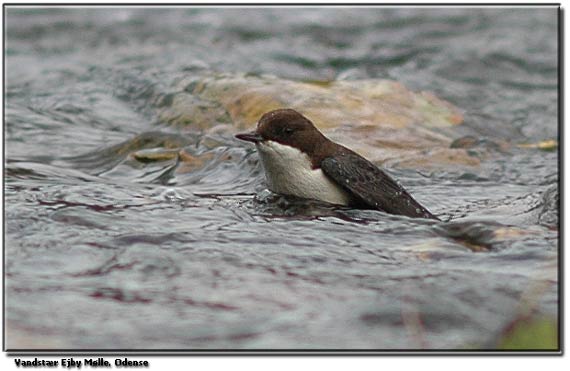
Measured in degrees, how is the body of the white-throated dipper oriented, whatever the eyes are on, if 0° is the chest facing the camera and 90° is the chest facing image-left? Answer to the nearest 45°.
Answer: approximately 90°
